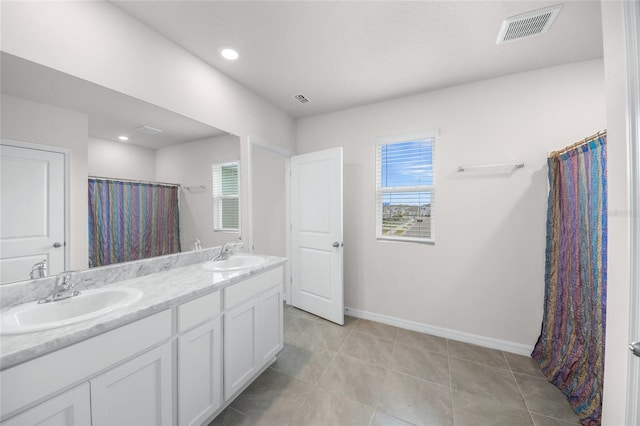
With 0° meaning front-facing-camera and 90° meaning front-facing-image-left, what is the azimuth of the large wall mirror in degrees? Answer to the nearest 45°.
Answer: approximately 315°

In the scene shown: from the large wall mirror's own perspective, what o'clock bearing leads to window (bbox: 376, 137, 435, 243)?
The window is roughly at 11 o'clock from the large wall mirror.

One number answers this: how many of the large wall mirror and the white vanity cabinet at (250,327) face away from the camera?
0

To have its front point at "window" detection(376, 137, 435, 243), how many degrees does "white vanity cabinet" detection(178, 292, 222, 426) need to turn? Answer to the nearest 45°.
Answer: approximately 45° to its left

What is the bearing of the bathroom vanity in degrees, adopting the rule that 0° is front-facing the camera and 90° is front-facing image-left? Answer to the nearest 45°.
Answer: approximately 315°

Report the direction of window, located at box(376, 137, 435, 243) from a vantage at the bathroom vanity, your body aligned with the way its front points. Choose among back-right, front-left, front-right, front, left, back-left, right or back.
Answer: front-left
